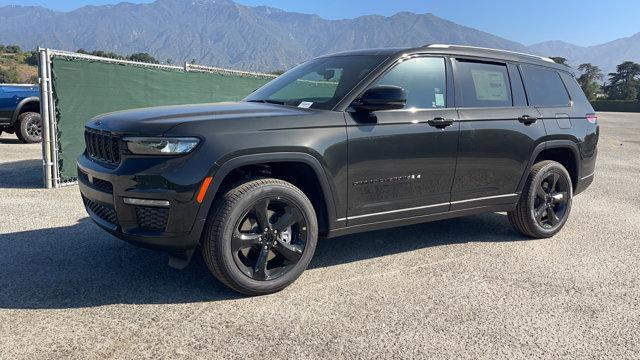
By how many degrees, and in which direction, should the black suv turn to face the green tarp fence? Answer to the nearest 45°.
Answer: approximately 90° to its right

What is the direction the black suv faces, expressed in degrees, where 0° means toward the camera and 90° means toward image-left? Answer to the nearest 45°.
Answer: approximately 45°

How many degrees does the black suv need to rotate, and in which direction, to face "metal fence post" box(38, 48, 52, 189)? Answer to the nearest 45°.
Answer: approximately 90° to its right
